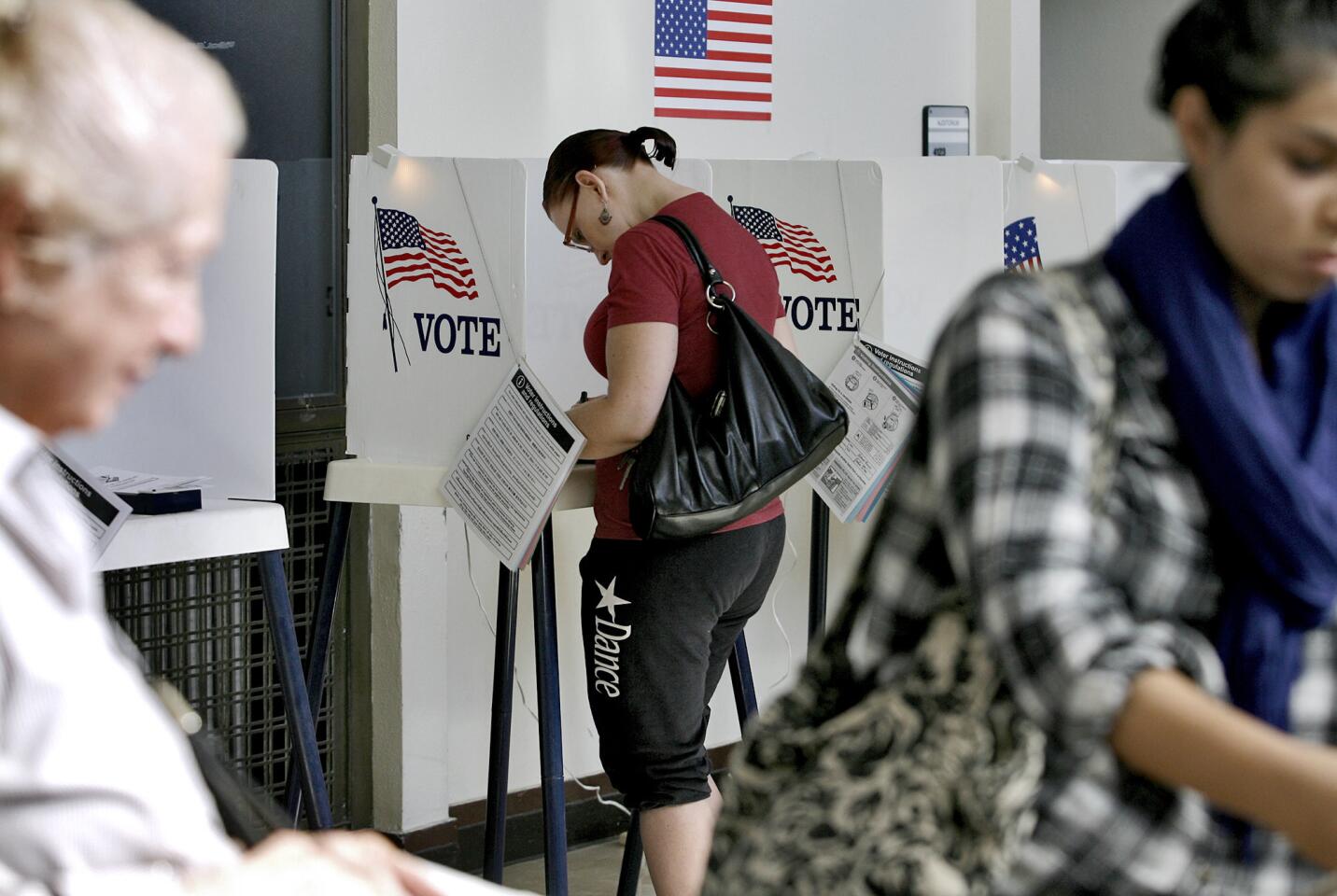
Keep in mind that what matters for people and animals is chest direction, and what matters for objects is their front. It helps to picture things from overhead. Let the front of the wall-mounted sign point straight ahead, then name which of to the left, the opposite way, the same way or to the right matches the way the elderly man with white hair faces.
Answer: to the left

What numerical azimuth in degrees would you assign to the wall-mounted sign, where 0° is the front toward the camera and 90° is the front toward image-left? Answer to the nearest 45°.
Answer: approximately 0°

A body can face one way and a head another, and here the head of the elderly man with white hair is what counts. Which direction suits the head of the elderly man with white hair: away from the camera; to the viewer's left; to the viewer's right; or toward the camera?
to the viewer's right

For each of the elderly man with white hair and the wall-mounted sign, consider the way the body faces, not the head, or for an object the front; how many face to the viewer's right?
1

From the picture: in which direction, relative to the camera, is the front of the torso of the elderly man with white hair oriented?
to the viewer's right

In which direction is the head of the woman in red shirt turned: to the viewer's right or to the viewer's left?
to the viewer's left
